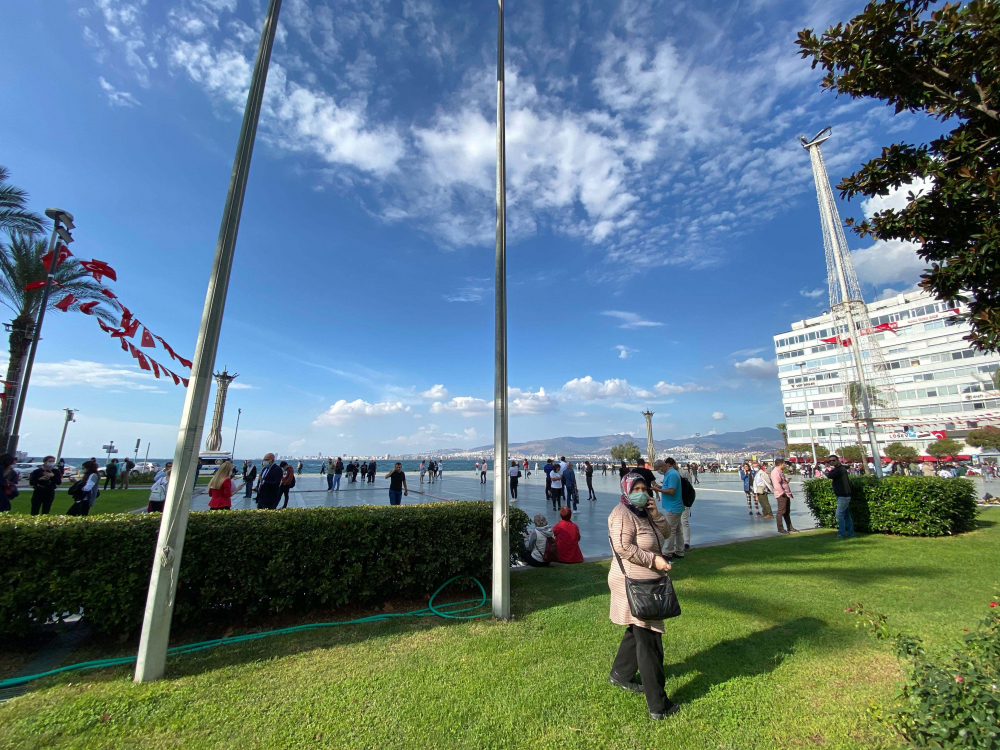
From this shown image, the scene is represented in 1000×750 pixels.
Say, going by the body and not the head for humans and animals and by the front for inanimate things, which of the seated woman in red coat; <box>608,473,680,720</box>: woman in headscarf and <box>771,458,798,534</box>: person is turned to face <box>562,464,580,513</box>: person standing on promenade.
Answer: the seated woman in red coat

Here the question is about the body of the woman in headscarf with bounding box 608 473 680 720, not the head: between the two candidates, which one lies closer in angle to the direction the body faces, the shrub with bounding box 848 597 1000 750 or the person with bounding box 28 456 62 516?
the shrub

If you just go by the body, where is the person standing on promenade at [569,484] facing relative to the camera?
away from the camera

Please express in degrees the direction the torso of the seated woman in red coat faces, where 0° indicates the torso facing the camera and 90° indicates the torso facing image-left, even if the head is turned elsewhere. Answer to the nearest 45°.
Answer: approximately 180°

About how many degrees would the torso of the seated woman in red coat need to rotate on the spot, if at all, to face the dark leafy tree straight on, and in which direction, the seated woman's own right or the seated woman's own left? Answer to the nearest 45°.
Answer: approximately 135° to the seated woman's own right

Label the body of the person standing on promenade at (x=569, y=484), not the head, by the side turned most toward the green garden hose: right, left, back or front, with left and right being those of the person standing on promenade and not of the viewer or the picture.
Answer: back

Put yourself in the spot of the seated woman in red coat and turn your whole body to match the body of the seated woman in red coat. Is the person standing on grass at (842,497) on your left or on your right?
on your right

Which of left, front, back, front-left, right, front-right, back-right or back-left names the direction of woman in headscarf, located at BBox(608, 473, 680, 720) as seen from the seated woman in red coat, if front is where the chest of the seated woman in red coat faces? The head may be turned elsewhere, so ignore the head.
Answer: back
